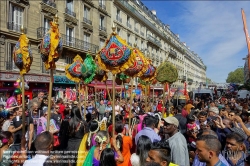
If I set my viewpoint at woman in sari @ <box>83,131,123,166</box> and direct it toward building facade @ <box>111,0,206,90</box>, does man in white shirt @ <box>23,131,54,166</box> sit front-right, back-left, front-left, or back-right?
back-left

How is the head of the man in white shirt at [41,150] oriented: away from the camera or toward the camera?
away from the camera

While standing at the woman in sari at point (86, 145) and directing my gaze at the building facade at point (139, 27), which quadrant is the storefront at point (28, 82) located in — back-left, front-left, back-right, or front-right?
front-left

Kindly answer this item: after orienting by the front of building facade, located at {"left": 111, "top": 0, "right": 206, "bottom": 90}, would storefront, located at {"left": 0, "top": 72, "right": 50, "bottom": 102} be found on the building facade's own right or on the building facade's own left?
on the building facade's own right

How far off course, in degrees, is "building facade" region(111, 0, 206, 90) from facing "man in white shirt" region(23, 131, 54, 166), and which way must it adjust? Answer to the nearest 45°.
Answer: approximately 45° to its right

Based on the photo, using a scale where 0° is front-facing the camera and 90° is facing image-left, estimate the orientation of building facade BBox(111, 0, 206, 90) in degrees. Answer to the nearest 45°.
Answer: approximately 315°

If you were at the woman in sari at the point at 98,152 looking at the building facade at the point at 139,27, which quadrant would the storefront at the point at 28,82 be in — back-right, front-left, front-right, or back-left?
front-left

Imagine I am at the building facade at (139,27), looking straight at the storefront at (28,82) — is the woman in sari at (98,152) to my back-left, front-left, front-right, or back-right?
front-left

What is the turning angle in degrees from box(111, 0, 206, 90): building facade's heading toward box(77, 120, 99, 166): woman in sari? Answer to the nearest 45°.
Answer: approximately 45° to its right
